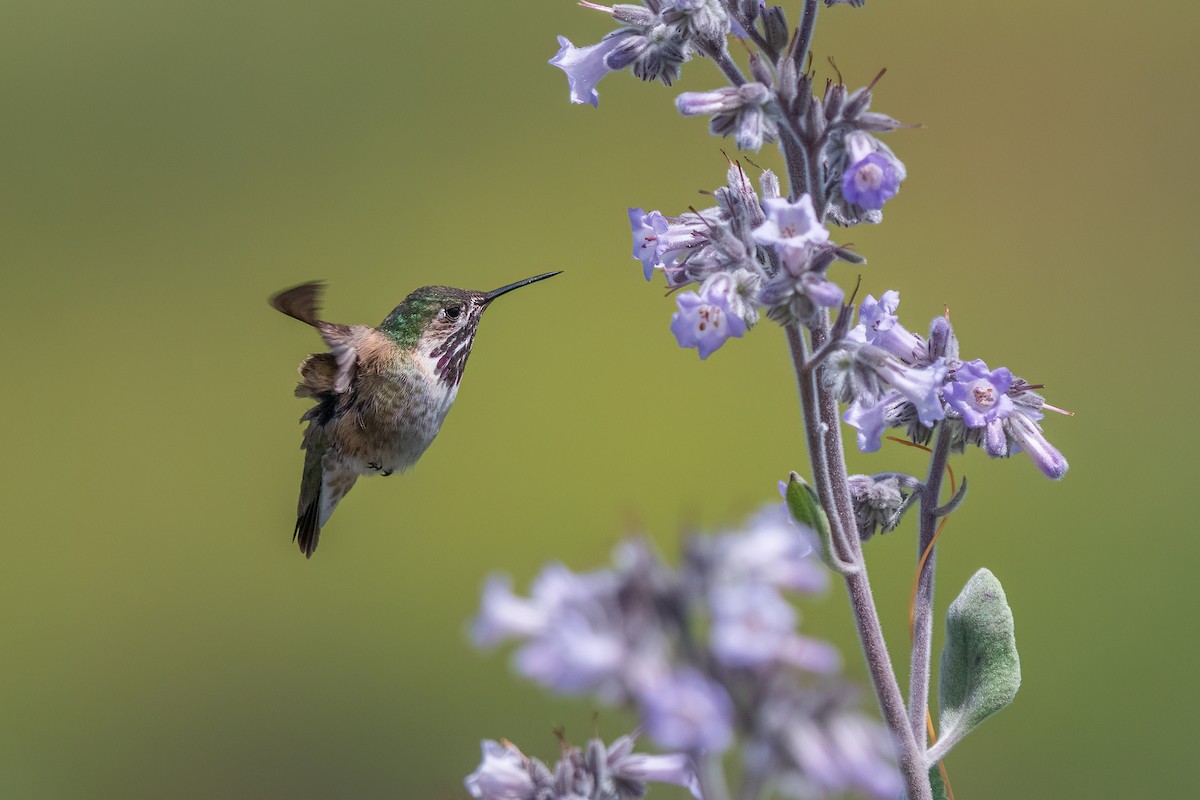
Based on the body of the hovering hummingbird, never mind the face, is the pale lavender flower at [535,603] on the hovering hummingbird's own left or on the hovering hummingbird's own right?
on the hovering hummingbird's own right

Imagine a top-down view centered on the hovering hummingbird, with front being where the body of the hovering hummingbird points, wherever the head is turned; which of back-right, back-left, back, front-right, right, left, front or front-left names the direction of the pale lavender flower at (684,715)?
right

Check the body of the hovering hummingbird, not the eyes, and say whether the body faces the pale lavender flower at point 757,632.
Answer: no

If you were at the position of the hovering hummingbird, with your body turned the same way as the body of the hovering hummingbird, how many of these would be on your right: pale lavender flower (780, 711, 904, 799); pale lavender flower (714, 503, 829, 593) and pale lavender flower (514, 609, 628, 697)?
3

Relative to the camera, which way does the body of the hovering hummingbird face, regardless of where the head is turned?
to the viewer's right

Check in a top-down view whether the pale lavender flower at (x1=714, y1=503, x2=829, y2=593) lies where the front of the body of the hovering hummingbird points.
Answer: no

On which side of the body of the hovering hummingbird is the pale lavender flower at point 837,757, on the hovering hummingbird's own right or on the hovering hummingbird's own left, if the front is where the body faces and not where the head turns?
on the hovering hummingbird's own right
